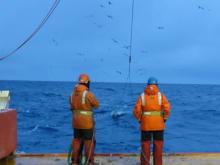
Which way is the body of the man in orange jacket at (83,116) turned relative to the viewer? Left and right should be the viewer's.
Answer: facing away from the viewer and to the right of the viewer

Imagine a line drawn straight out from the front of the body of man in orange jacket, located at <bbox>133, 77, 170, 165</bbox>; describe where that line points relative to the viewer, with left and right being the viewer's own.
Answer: facing away from the viewer

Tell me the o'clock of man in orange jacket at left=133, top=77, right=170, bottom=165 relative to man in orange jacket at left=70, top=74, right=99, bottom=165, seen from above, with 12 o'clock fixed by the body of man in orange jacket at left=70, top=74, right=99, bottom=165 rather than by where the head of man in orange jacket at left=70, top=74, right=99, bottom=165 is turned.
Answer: man in orange jacket at left=133, top=77, right=170, bottom=165 is roughly at 2 o'clock from man in orange jacket at left=70, top=74, right=99, bottom=165.

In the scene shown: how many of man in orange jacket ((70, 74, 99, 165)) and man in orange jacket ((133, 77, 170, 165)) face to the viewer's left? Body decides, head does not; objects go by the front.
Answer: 0

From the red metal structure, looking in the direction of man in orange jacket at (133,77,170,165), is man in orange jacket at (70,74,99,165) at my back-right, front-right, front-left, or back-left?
front-left

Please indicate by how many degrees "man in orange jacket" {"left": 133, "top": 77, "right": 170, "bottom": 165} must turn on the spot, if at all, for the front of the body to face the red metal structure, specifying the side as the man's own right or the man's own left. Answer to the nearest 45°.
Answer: approximately 135° to the man's own left

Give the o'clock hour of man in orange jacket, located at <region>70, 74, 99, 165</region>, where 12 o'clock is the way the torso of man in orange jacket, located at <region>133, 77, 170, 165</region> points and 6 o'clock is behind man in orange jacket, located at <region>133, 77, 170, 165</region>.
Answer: man in orange jacket, located at <region>70, 74, 99, 165</region> is roughly at 9 o'clock from man in orange jacket, located at <region>133, 77, 170, 165</region>.

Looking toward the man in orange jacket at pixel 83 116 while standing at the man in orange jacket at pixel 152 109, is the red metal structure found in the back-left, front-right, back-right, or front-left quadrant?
front-left

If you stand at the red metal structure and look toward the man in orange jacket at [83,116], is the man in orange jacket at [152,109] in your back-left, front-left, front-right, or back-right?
front-right
